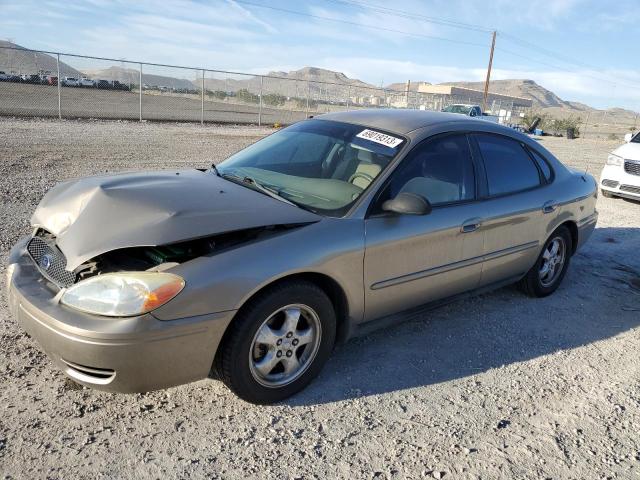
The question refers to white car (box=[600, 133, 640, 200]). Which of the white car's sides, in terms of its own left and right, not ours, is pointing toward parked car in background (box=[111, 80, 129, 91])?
right

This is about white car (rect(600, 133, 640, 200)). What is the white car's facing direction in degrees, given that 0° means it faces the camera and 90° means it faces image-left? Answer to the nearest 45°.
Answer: approximately 45°

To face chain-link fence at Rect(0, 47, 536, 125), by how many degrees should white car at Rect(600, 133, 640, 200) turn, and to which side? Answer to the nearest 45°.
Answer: approximately 90° to its right

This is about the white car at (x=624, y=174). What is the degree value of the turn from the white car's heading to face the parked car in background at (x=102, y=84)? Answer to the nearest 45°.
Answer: approximately 90° to its right
